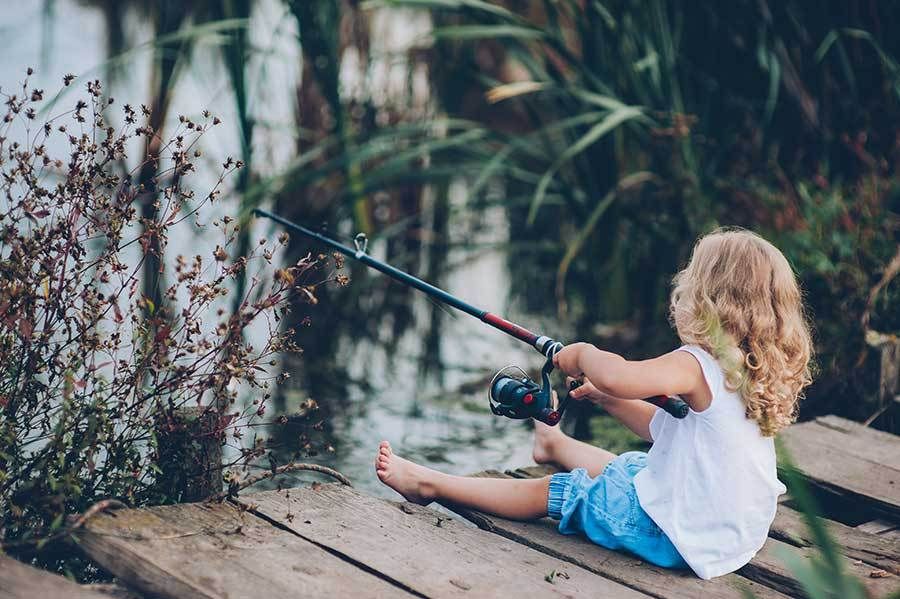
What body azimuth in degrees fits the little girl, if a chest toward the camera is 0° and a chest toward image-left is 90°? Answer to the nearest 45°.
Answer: approximately 135°

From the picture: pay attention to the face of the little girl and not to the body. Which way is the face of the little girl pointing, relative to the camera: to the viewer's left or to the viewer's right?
to the viewer's left

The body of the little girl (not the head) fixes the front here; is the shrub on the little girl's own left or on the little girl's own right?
on the little girl's own left
